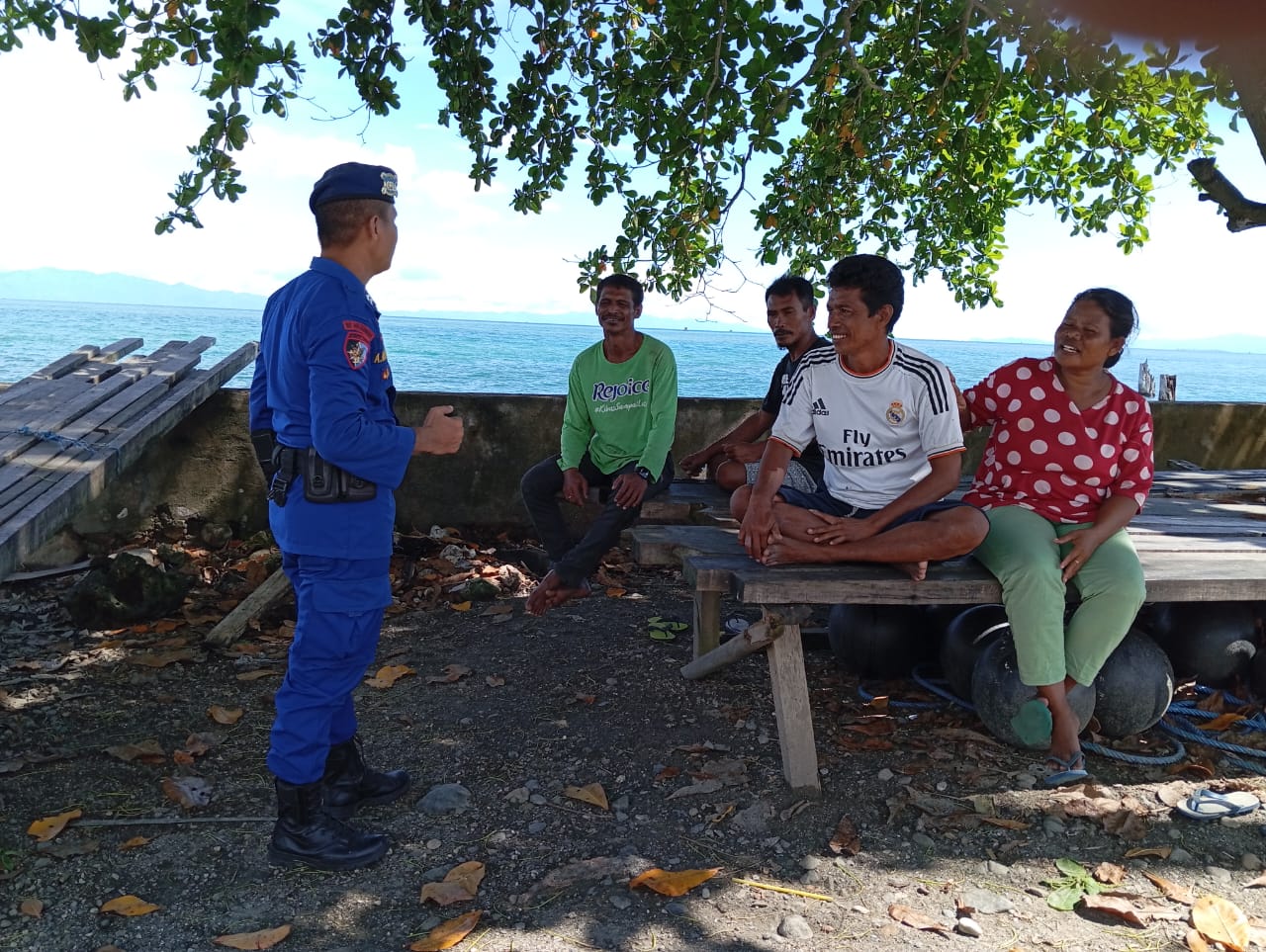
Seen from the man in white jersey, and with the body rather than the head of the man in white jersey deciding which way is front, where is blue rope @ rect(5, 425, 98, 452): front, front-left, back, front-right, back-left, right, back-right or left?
front-right

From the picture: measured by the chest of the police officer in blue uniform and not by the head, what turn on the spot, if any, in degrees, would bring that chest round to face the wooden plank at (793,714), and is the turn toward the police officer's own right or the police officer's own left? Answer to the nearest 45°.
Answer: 0° — they already face it

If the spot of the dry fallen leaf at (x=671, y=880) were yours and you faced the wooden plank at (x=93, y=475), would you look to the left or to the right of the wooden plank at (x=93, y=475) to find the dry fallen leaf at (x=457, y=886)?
left

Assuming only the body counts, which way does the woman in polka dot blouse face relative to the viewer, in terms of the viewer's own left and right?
facing the viewer

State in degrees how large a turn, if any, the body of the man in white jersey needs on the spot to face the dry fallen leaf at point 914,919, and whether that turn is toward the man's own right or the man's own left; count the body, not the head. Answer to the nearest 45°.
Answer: approximately 45° to the man's own left

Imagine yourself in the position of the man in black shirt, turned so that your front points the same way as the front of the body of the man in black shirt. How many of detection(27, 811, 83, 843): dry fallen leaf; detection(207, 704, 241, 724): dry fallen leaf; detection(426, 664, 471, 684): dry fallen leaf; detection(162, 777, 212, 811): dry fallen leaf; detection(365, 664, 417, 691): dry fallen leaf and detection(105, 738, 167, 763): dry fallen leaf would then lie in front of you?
6

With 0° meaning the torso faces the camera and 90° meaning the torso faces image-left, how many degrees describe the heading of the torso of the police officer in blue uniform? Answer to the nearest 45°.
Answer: approximately 270°

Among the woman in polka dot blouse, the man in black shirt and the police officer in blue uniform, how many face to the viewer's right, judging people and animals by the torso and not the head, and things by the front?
1

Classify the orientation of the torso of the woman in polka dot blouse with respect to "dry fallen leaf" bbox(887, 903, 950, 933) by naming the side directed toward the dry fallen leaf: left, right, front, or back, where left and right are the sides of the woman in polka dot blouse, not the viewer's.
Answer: front

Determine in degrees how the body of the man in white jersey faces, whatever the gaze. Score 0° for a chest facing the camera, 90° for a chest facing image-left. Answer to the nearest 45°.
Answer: approximately 45°

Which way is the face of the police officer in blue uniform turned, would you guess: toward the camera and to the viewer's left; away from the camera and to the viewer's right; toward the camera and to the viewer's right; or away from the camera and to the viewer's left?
away from the camera and to the viewer's right

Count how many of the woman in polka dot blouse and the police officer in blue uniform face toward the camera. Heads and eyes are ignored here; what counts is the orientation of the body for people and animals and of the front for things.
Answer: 1

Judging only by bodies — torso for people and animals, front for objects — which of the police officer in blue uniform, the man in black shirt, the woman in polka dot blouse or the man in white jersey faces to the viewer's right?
the police officer in blue uniform

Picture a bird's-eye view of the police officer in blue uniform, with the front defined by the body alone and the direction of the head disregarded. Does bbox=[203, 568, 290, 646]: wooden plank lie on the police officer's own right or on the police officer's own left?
on the police officer's own left

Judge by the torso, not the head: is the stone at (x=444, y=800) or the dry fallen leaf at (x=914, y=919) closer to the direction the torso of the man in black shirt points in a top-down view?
the stone

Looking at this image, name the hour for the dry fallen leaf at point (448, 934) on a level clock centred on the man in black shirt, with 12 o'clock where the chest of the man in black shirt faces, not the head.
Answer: The dry fallen leaf is roughly at 11 o'clock from the man in black shirt.
